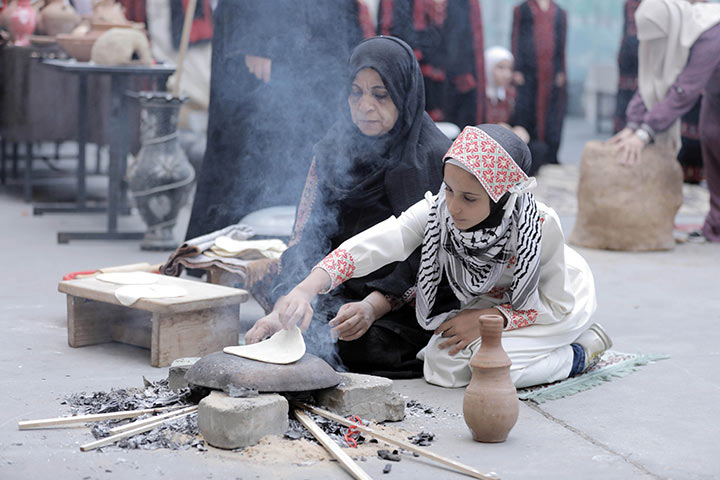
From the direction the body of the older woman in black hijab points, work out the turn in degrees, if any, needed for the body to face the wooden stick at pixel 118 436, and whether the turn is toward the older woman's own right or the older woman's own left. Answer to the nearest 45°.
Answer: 0° — they already face it

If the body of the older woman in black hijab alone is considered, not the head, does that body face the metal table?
no

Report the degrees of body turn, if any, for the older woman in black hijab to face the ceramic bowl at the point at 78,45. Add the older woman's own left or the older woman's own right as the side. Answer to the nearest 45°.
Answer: approximately 90° to the older woman's own right

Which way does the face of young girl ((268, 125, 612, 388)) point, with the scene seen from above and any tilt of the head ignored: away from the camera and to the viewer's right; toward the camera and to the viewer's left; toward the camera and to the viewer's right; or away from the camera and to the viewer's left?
toward the camera and to the viewer's left

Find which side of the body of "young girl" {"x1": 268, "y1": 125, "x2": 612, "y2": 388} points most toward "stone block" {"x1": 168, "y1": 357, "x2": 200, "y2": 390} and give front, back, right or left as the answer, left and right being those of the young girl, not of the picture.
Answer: front

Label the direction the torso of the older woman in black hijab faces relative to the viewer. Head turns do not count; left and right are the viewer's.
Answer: facing the viewer and to the left of the viewer

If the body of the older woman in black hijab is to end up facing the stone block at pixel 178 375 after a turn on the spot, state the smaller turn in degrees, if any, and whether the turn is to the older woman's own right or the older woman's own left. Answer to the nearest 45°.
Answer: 0° — they already face it

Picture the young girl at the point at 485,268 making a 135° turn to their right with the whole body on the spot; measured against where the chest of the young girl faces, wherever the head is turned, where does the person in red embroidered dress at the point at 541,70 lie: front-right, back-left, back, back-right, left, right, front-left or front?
front

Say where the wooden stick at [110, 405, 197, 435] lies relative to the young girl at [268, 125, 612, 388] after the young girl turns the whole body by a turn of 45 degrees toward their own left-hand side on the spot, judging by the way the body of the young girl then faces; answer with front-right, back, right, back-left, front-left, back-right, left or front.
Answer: front-right

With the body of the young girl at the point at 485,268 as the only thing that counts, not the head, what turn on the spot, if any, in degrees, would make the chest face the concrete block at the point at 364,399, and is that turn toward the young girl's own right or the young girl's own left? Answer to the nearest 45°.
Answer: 0° — they already face it

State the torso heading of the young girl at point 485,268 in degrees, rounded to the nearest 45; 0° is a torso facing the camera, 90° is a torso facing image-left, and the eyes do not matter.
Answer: approximately 45°

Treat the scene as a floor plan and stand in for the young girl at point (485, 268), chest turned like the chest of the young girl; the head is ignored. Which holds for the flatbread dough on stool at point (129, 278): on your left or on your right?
on your right

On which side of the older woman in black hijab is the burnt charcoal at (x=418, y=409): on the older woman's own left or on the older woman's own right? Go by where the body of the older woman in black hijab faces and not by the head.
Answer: on the older woman's own left

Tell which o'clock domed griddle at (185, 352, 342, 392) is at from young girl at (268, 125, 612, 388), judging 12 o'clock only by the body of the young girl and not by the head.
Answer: The domed griddle is roughly at 12 o'clock from the young girl.

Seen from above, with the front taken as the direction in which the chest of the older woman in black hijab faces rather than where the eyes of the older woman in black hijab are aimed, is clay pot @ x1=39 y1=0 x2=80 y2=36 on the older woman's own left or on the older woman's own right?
on the older woman's own right

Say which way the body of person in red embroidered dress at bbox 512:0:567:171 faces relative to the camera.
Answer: toward the camera

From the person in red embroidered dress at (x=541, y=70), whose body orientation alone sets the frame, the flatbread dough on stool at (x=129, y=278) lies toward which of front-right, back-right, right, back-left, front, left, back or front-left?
front

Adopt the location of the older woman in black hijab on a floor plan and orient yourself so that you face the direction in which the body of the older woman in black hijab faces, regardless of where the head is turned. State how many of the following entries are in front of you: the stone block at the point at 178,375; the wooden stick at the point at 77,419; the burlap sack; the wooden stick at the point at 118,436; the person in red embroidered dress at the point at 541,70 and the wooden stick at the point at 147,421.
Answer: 4
